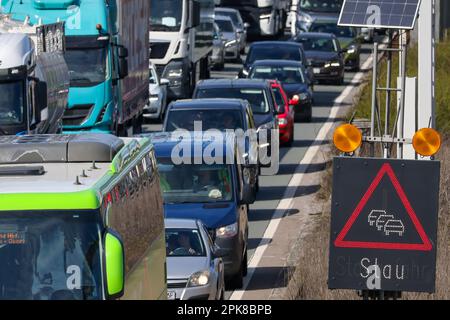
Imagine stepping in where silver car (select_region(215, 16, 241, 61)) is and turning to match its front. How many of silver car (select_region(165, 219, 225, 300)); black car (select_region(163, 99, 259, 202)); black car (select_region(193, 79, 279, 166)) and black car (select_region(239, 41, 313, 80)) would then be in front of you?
4

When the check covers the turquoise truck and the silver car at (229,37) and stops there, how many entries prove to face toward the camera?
2

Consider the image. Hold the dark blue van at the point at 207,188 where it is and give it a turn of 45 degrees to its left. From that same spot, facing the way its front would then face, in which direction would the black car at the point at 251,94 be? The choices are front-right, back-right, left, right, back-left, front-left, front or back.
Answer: back-left

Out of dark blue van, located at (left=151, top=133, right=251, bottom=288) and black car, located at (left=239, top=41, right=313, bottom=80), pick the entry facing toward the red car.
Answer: the black car

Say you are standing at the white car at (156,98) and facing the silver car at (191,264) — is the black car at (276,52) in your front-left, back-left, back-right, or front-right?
back-left

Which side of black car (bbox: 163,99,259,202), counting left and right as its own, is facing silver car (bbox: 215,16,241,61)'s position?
back

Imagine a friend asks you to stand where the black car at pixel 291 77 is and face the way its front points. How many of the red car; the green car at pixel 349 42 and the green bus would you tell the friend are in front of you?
2

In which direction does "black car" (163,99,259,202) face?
toward the camera

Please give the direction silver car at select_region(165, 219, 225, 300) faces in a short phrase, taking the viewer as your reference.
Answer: facing the viewer

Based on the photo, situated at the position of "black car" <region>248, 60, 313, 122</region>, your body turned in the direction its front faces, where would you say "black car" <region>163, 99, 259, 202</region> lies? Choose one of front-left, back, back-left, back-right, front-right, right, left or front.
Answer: front

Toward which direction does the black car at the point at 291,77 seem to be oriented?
toward the camera

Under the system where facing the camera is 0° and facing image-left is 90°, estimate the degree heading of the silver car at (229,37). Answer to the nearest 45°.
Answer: approximately 0°

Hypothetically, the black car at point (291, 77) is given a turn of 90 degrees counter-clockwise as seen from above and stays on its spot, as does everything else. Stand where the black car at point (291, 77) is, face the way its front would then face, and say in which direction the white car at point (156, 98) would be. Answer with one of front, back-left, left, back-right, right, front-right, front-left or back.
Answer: back

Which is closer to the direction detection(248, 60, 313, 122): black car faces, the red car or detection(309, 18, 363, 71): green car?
the red car

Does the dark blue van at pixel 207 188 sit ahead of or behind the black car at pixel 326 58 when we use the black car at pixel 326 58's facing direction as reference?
ahead

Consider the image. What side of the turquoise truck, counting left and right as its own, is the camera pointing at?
front

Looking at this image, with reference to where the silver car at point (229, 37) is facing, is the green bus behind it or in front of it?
in front

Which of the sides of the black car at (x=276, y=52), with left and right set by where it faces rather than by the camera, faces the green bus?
front
